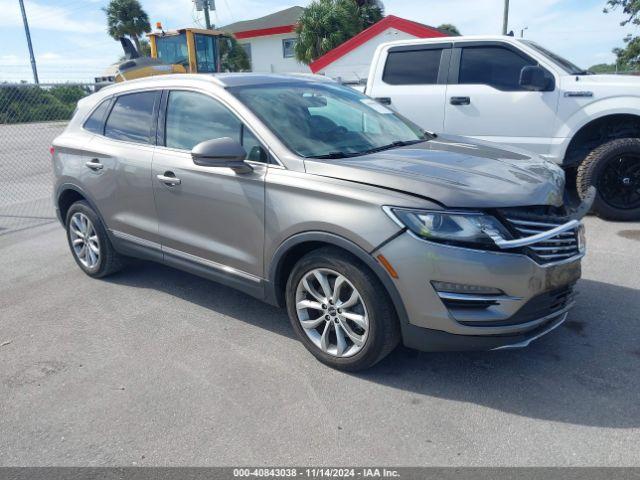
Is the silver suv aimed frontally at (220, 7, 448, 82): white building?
no

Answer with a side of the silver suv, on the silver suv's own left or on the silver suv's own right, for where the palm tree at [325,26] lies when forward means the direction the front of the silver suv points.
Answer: on the silver suv's own left

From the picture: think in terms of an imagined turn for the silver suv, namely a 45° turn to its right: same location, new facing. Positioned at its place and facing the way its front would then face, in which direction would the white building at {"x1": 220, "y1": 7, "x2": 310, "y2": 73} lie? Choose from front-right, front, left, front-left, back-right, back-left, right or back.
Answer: back

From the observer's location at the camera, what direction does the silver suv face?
facing the viewer and to the right of the viewer

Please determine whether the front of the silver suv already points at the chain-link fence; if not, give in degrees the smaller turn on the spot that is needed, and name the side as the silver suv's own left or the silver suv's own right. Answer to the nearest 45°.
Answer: approximately 180°

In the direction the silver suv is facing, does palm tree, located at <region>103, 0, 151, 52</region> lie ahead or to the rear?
to the rear

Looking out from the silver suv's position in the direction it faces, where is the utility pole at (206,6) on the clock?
The utility pole is roughly at 7 o'clock from the silver suv.

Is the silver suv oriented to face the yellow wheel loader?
no

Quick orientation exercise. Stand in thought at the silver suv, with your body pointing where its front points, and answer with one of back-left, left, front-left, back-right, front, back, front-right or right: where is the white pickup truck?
left
